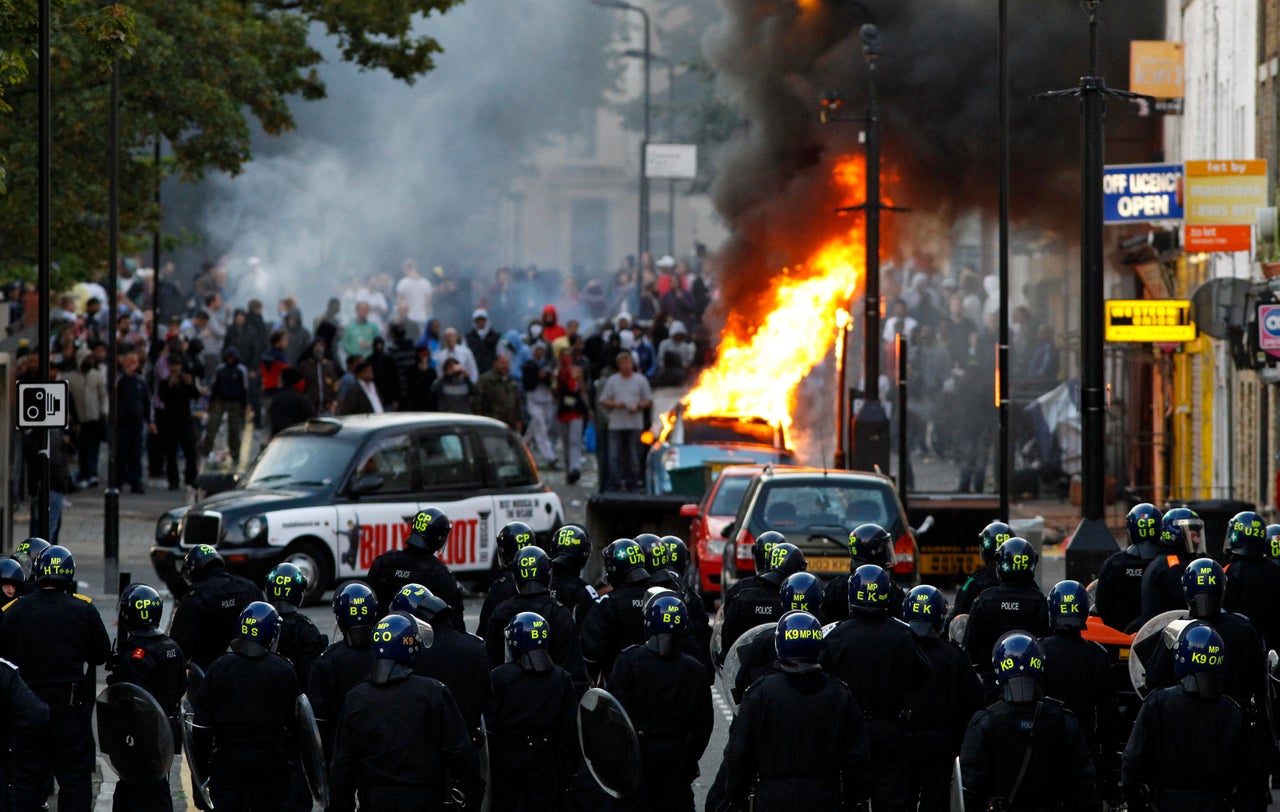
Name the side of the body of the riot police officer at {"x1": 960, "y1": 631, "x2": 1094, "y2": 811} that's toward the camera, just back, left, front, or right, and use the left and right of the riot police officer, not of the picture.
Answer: back

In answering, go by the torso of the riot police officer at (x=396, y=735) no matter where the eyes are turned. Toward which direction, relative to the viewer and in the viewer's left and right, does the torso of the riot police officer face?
facing away from the viewer

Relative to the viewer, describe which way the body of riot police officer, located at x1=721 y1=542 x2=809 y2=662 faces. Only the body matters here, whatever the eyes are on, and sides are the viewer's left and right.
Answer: facing away from the viewer and to the right of the viewer

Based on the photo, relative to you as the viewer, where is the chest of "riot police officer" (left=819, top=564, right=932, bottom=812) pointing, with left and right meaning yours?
facing away from the viewer

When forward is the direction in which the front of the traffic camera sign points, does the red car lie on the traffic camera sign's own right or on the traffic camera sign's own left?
on the traffic camera sign's own left

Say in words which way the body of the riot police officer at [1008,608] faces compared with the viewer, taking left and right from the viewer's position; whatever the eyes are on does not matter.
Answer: facing away from the viewer

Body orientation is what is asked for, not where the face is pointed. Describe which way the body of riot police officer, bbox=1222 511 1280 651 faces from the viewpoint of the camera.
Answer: away from the camera

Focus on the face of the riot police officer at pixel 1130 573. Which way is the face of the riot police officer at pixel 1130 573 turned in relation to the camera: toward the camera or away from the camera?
away from the camera

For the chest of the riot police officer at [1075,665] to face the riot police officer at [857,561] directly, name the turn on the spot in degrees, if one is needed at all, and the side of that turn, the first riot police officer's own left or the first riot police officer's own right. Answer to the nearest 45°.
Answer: approximately 45° to the first riot police officer's own left

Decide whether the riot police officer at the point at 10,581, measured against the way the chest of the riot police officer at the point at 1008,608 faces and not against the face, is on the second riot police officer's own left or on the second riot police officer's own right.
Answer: on the second riot police officer's own left

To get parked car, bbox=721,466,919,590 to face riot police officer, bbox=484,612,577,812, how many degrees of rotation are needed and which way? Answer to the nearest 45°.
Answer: approximately 180°
